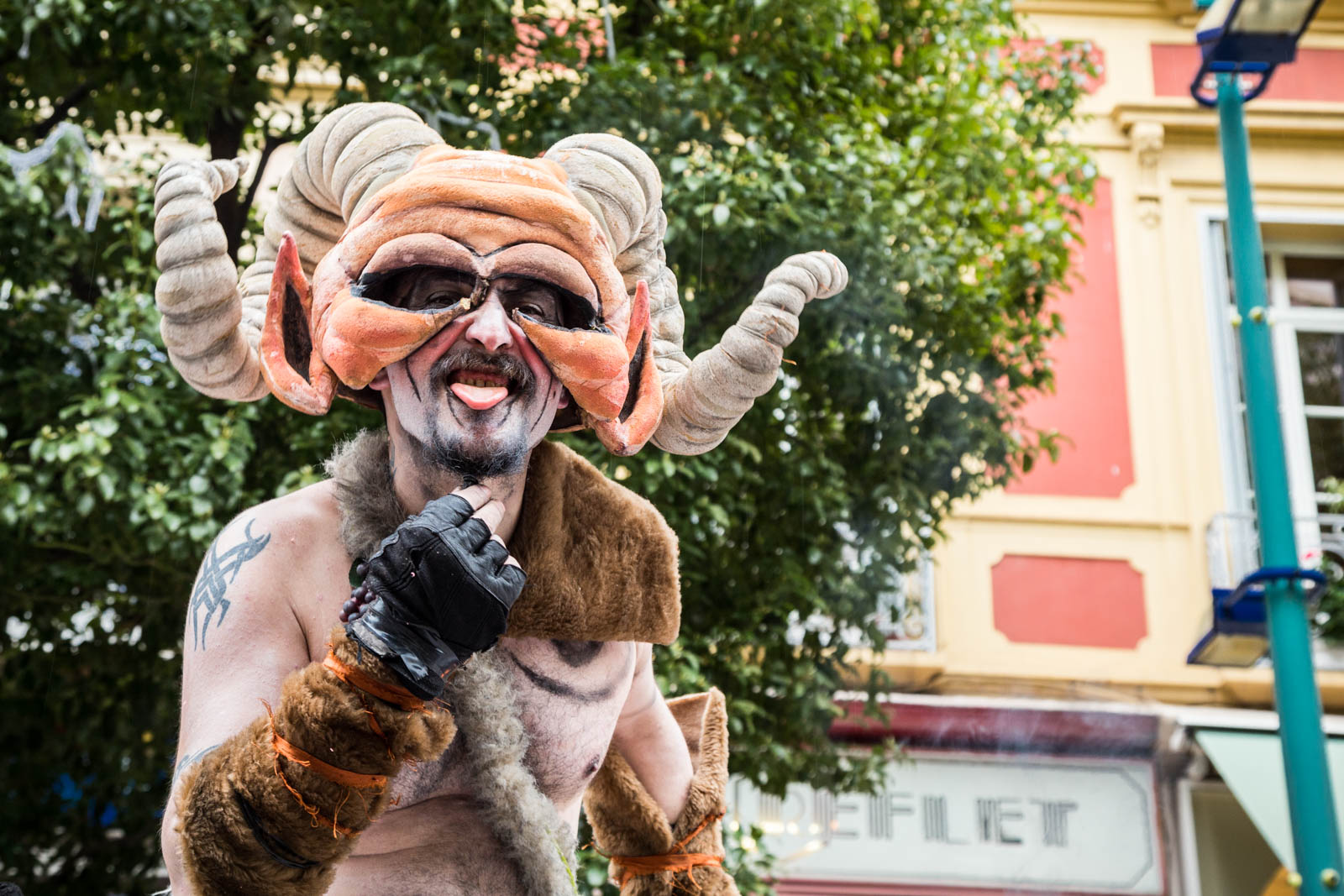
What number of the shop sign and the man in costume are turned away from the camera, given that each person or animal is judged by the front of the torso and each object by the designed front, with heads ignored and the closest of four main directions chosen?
0

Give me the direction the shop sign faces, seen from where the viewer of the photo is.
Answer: facing the viewer

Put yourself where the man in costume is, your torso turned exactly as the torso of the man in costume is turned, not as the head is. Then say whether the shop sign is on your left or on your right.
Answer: on your left

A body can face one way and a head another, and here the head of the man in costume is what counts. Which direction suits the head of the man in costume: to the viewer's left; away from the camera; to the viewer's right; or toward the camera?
toward the camera

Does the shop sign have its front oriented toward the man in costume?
yes
